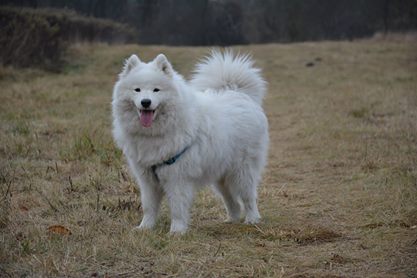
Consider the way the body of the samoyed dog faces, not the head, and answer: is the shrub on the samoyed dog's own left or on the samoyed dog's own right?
on the samoyed dog's own right

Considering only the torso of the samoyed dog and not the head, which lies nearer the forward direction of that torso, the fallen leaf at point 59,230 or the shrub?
the fallen leaf

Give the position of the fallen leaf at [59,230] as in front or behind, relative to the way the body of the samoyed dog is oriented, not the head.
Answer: in front

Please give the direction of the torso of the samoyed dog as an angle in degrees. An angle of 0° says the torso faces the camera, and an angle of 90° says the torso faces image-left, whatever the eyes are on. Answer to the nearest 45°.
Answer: approximately 45°
